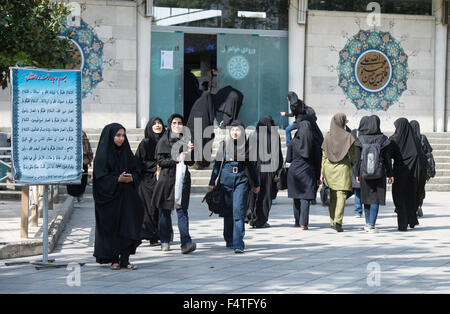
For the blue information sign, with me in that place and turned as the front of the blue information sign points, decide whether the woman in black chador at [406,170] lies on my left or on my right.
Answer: on my left

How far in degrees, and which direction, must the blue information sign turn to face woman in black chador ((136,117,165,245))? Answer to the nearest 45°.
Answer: approximately 135° to its left

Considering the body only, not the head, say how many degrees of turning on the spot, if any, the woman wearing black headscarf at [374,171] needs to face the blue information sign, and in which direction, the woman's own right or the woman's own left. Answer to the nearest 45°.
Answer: approximately 135° to the woman's own left

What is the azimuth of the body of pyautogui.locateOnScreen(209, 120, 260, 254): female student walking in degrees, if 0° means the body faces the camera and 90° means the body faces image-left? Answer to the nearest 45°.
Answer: approximately 0°

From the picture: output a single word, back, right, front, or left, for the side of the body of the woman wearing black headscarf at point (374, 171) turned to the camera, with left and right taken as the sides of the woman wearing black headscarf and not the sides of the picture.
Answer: back
